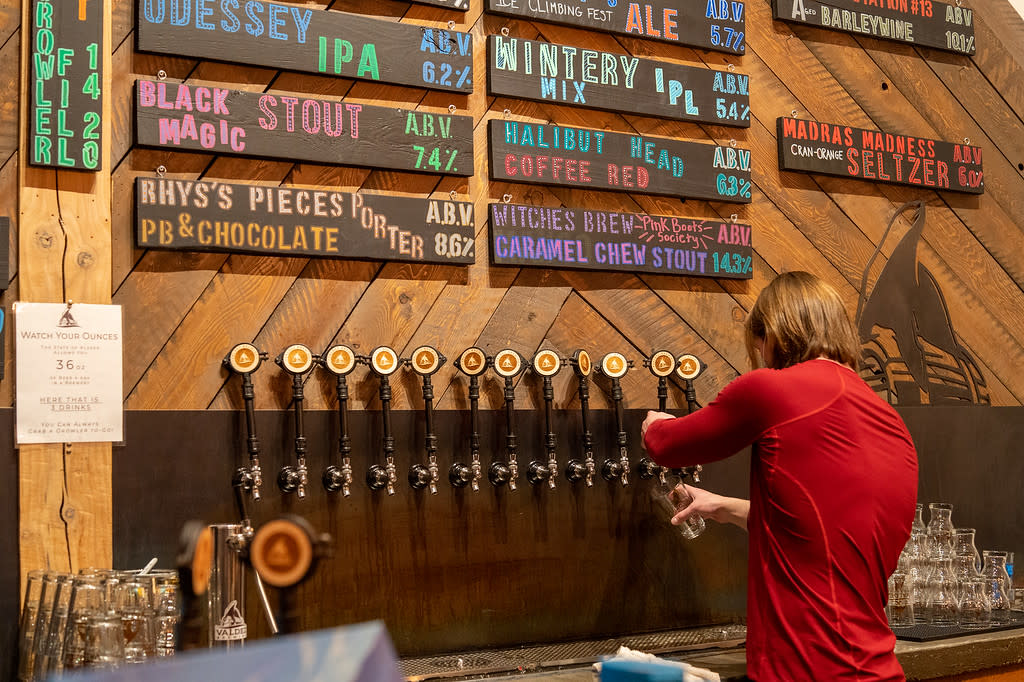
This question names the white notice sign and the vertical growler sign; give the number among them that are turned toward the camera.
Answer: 2

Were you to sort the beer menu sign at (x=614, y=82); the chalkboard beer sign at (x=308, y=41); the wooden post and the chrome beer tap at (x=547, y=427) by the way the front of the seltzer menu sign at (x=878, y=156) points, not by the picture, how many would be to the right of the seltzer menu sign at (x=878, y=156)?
4

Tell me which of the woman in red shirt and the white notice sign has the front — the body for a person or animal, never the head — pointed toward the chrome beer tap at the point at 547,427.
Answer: the woman in red shirt

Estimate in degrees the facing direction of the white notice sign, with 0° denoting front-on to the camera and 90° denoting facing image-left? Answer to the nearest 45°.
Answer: approximately 0°

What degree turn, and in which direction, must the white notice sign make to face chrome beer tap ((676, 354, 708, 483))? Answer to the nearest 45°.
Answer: approximately 90° to its left

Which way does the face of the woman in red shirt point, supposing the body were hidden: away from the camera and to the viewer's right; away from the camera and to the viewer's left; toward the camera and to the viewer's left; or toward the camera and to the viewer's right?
away from the camera and to the viewer's left

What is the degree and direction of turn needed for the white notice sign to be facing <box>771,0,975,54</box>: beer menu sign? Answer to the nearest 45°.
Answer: approximately 90° to its left

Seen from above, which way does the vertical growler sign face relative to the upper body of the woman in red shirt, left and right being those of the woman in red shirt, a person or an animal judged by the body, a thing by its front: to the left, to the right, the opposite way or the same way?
the opposite way
